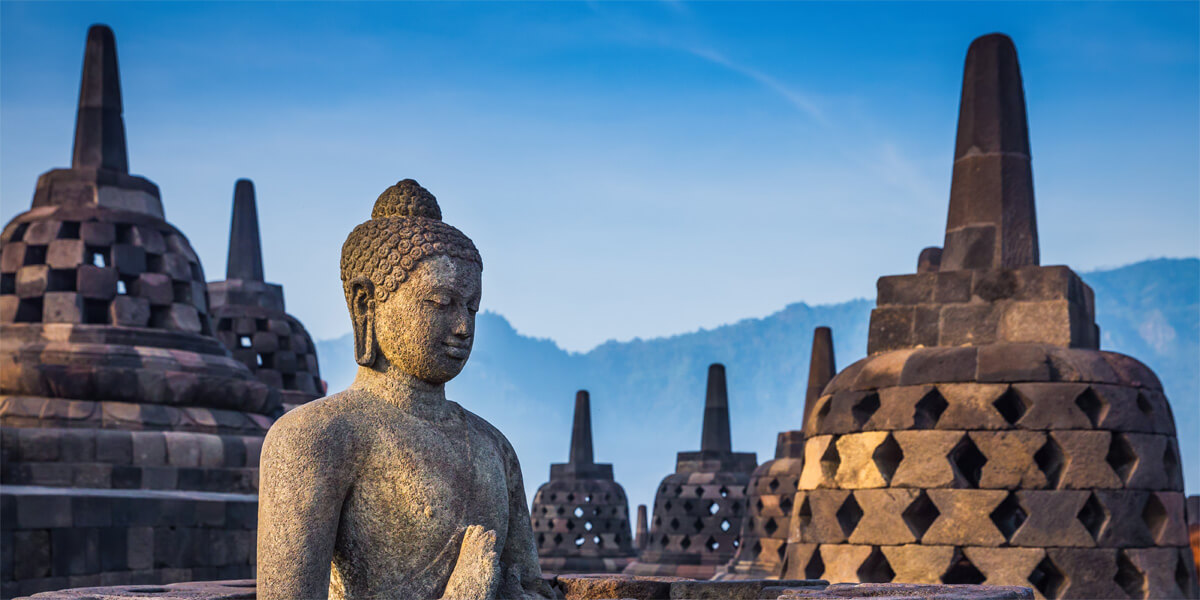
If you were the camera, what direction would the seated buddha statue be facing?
facing the viewer and to the right of the viewer

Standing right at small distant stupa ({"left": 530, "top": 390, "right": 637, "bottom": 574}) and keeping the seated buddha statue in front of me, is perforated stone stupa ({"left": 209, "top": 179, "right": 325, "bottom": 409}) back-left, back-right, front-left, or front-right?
front-right

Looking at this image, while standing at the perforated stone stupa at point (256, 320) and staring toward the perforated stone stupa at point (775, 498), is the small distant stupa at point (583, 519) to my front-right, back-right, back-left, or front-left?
front-left

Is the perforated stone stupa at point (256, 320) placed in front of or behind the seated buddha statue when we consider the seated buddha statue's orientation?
behind

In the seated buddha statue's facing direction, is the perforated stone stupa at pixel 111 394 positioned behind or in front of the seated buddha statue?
behind

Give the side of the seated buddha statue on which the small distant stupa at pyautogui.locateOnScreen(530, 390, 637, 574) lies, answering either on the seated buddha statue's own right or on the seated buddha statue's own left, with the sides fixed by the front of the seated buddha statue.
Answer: on the seated buddha statue's own left

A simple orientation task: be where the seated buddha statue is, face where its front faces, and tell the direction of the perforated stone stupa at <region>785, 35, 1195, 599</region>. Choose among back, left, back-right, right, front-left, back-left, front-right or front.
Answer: left

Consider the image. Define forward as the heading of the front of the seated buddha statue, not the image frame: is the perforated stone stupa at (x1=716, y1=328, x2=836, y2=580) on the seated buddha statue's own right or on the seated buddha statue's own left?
on the seated buddha statue's own left

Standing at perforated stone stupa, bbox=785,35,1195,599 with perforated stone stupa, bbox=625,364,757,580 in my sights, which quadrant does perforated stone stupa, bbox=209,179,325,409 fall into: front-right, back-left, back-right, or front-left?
front-left

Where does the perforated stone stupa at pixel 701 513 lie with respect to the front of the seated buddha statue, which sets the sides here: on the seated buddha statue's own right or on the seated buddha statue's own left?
on the seated buddha statue's own left
